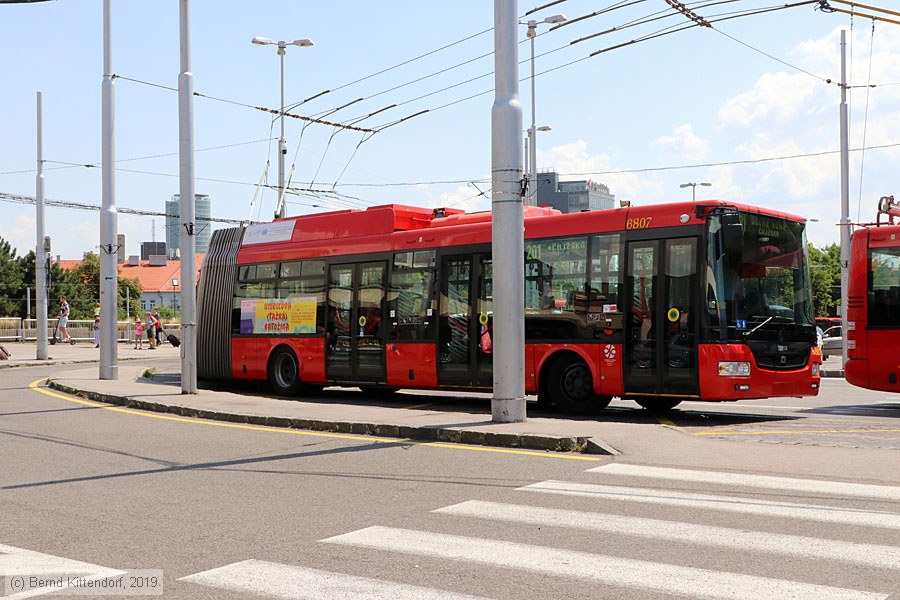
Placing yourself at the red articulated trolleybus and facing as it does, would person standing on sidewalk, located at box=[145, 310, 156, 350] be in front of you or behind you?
behind

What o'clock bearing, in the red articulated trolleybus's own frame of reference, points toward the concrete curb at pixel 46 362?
The concrete curb is roughly at 6 o'clock from the red articulated trolleybus.

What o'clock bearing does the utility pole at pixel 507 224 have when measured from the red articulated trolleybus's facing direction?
The utility pole is roughly at 2 o'clock from the red articulated trolleybus.

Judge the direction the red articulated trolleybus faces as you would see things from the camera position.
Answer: facing the viewer and to the right of the viewer

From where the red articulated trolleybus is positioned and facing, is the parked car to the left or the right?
on its left

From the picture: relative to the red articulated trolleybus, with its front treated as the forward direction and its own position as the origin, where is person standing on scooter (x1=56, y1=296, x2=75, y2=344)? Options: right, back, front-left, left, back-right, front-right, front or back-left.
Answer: back

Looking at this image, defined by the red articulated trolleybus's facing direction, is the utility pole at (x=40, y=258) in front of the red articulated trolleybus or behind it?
behind

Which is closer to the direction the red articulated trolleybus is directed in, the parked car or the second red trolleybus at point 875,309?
the second red trolleybus

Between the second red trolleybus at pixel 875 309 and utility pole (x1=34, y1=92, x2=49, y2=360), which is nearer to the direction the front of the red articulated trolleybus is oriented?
the second red trolleybus

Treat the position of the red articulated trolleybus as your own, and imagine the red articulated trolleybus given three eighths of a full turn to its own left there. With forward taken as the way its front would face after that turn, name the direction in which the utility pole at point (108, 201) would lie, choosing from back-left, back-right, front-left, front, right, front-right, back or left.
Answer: front-left

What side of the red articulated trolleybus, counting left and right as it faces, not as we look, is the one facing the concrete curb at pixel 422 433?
right

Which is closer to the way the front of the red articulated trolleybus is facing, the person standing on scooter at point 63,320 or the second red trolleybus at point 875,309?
the second red trolleybus
